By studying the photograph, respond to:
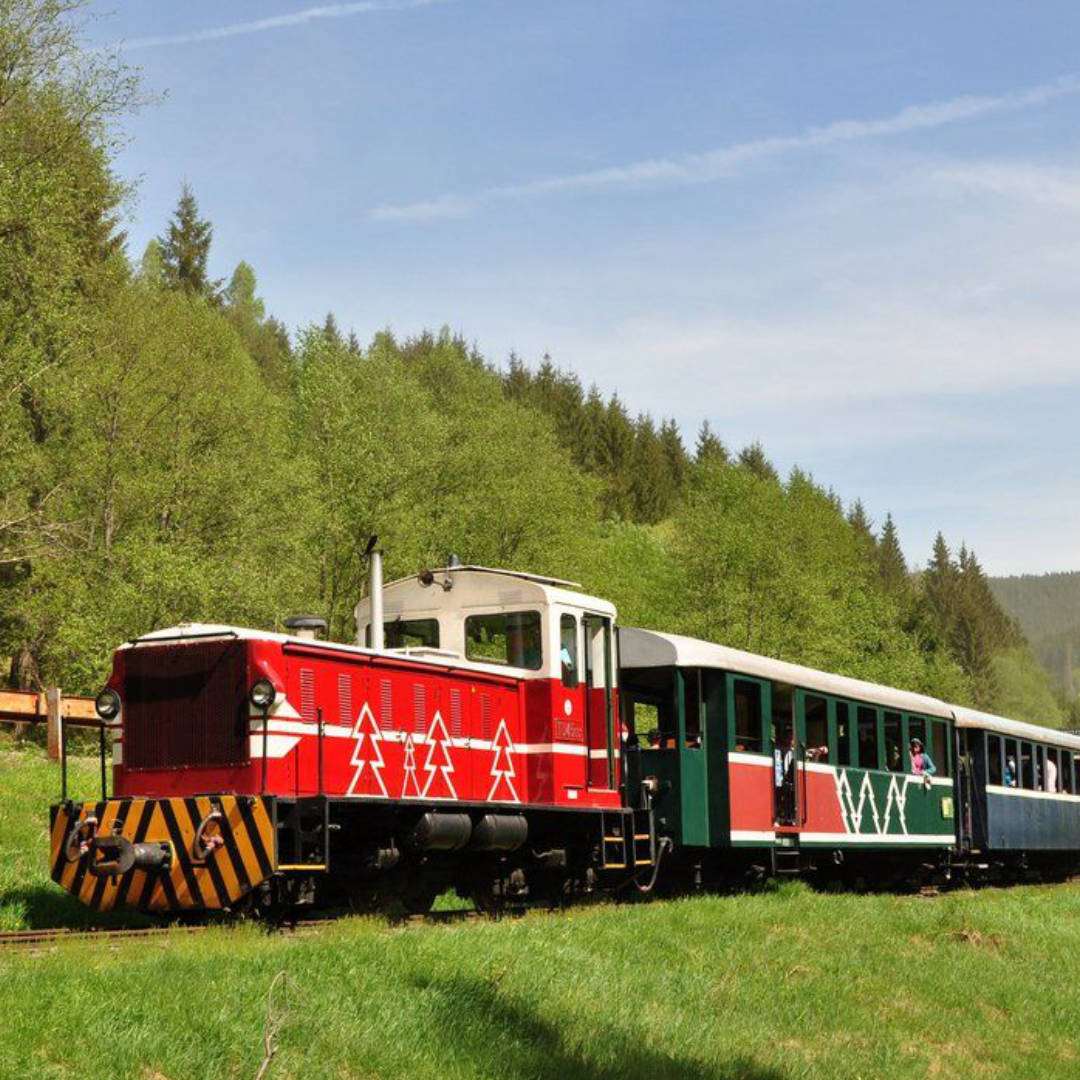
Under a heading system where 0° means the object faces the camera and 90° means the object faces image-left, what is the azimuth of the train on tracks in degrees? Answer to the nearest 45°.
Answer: approximately 45°
